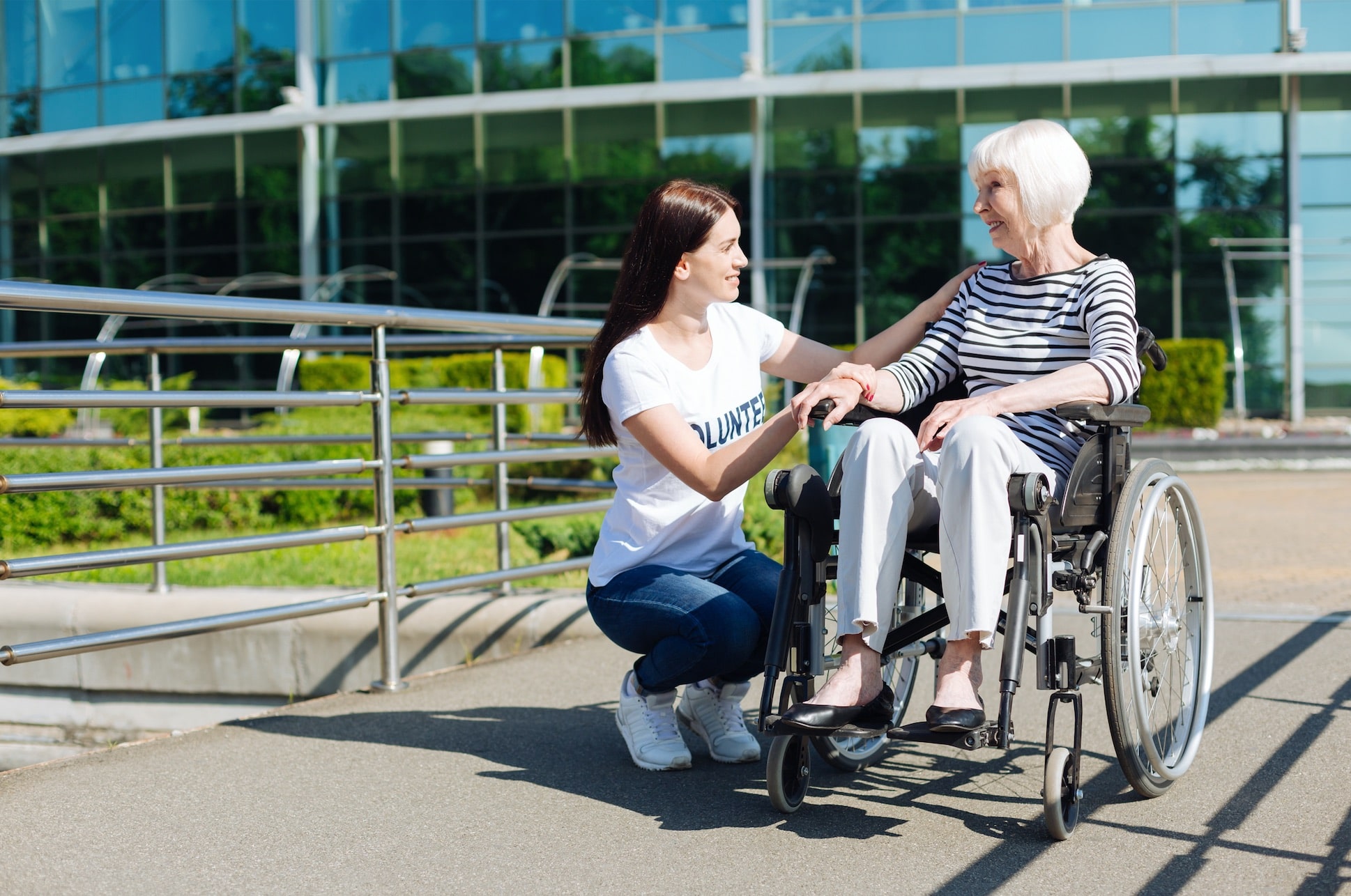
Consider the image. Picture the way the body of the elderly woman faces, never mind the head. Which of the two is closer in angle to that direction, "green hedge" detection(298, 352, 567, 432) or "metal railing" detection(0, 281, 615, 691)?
the metal railing

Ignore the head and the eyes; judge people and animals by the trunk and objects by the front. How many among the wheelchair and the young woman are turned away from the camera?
0

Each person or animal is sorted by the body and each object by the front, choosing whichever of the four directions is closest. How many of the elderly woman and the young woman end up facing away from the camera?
0

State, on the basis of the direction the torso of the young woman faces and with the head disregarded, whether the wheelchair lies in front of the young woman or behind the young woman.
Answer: in front

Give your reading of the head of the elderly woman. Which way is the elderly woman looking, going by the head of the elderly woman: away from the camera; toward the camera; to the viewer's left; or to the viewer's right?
to the viewer's left

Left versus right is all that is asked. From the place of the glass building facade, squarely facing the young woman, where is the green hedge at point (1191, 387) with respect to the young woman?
left

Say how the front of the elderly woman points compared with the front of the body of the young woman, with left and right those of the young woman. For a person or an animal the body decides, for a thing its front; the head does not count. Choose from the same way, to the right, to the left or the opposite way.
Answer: to the right

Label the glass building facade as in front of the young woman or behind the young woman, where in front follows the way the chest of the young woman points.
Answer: behind

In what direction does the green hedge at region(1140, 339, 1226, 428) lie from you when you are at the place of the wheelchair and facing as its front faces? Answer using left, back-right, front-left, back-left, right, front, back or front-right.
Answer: back-right

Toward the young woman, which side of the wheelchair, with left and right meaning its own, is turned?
right

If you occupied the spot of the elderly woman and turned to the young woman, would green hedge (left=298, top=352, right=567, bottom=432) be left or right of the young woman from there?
right

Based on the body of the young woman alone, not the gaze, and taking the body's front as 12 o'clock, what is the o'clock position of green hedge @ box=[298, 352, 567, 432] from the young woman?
The green hedge is roughly at 7 o'clock from the young woman.
